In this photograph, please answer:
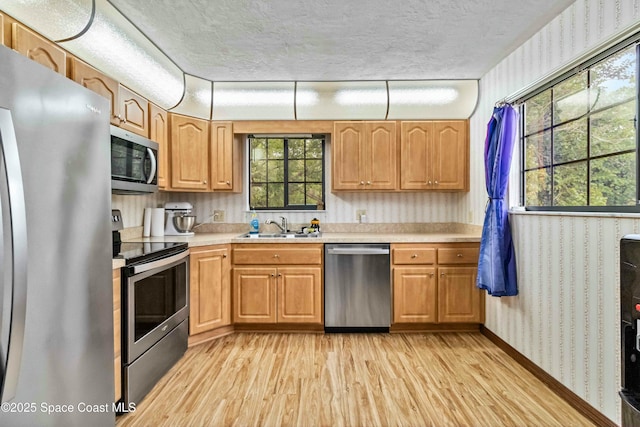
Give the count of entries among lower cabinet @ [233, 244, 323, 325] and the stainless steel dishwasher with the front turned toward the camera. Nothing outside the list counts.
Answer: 2

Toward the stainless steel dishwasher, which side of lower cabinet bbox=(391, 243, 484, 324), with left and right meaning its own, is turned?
right

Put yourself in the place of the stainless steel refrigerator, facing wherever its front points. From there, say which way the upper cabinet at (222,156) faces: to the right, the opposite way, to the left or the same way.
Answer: to the right

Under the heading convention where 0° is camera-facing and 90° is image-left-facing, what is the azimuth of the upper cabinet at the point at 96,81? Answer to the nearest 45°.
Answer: approximately 315°

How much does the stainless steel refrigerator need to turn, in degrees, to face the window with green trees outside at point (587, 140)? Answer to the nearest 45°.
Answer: approximately 45° to its left

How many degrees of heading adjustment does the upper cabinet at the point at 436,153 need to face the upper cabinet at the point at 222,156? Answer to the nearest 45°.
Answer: approximately 90° to its right
